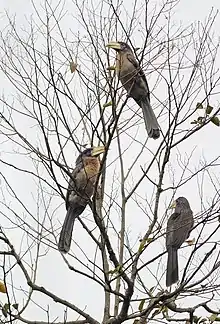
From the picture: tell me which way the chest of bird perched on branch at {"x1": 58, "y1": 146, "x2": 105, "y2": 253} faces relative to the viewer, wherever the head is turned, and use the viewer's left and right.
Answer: facing the viewer and to the right of the viewer

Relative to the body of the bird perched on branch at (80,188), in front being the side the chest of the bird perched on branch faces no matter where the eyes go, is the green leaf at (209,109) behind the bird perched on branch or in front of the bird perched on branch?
in front

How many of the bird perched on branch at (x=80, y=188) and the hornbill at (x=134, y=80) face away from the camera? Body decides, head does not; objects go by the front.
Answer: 0

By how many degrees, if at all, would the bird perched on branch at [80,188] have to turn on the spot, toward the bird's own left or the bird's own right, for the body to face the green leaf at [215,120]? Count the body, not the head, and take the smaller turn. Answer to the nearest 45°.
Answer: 0° — it already faces it

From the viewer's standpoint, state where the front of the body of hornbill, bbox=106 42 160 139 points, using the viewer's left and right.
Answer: facing the viewer and to the left of the viewer

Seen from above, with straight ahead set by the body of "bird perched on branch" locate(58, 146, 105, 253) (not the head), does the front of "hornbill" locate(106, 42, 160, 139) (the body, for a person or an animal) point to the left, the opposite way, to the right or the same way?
to the right
